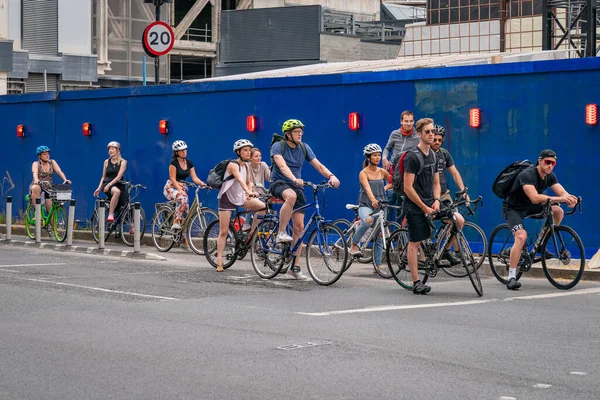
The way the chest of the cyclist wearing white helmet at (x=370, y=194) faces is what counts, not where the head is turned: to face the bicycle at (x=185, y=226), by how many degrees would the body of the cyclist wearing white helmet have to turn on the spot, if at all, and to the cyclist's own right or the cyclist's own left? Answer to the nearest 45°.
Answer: approximately 180°

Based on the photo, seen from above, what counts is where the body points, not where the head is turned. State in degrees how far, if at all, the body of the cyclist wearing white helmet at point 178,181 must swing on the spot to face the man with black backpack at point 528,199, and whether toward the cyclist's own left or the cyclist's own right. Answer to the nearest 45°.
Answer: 0° — they already face them

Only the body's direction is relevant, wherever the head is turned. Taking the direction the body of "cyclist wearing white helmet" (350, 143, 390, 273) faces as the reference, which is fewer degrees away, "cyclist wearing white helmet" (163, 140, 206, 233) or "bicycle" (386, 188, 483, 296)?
the bicycle

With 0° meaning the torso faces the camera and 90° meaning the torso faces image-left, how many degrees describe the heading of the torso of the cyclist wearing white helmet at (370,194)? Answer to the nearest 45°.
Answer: approximately 315°

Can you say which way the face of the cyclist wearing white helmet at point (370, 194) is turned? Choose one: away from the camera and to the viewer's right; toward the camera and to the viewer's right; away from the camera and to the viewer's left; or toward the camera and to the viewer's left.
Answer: toward the camera and to the viewer's right

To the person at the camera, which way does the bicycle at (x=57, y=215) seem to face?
facing the viewer and to the right of the viewer

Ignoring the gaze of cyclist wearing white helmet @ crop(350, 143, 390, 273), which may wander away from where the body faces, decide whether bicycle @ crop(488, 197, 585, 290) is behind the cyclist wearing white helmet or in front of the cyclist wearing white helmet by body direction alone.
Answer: in front

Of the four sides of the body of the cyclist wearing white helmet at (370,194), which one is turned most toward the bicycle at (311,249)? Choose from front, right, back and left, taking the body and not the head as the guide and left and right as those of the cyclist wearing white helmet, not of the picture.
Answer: right

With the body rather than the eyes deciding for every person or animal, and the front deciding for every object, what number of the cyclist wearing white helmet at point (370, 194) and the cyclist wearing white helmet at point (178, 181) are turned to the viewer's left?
0

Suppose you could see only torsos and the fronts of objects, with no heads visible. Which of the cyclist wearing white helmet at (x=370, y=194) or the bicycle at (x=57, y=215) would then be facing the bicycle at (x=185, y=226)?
the bicycle at (x=57, y=215)

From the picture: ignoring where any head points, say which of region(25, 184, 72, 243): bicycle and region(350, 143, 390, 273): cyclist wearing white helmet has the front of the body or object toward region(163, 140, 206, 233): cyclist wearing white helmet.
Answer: the bicycle

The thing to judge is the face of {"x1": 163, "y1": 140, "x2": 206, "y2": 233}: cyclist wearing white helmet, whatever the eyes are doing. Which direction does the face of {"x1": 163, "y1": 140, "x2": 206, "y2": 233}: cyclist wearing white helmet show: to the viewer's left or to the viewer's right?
to the viewer's right
